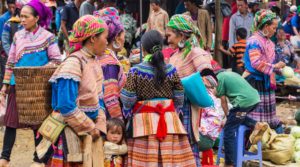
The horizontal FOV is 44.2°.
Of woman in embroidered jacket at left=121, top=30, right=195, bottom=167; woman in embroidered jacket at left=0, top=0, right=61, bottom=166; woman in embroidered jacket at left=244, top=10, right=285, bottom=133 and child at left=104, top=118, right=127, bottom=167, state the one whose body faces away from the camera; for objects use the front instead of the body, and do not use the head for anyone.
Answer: woman in embroidered jacket at left=121, top=30, right=195, bottom=167

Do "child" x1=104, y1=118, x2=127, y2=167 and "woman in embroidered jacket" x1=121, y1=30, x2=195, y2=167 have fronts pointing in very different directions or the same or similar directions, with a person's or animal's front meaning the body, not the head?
very different directions

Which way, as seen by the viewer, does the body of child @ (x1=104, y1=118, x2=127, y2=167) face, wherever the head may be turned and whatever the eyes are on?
toward the camera

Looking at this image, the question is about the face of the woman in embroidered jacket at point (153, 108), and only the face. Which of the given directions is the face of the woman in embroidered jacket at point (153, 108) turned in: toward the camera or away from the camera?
away from the camera

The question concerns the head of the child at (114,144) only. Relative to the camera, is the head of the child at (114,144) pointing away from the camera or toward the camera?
toward the camera

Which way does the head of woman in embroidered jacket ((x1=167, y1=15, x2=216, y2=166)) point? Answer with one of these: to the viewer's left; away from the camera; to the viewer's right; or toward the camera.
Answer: to the viewer's left

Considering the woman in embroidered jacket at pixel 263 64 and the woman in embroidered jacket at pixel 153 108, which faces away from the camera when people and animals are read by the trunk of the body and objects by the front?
the woman in embroidered jacket at pixel 153 108

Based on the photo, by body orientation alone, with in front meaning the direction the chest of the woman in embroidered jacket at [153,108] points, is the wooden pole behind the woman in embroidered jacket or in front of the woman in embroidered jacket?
in front

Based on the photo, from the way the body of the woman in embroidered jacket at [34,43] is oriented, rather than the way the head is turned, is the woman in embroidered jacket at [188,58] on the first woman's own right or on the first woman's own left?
on the first woman's own left

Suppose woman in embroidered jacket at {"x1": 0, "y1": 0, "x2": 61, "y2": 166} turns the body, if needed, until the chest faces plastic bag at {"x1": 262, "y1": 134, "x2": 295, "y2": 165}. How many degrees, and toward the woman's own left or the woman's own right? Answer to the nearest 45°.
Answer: approximately 135° to the woman's own left
